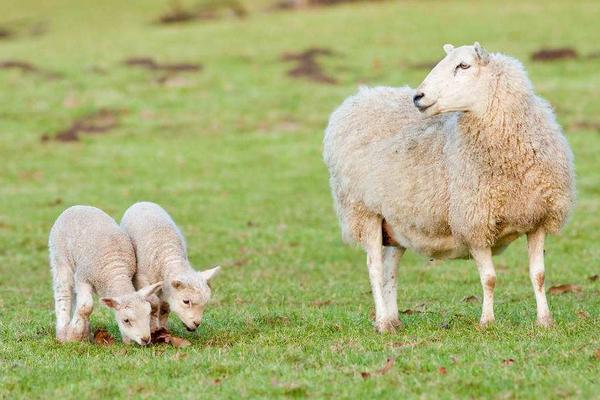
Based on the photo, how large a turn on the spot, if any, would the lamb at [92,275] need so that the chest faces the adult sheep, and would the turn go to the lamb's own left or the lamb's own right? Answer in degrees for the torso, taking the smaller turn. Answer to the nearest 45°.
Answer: approximately 45° to the lamb's own left

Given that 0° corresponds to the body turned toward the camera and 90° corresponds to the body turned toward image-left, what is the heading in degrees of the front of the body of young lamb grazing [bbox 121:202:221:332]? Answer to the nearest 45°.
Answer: approximately 315°

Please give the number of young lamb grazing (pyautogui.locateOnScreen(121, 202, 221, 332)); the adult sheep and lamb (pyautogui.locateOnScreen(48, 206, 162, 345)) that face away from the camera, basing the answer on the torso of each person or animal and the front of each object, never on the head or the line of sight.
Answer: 0

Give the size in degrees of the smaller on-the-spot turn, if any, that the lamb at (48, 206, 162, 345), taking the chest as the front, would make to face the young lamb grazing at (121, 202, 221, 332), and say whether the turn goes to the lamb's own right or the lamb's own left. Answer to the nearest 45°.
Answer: approximately 45° to the lamb's own left

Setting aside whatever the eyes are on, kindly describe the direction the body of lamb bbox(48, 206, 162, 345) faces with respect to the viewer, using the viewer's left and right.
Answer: facing the viewer and to the right of the viewer

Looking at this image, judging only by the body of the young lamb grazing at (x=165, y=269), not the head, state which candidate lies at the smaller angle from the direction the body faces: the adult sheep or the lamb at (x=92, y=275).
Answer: the adult sheep

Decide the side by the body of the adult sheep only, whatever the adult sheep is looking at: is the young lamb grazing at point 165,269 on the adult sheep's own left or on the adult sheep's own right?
on the adult sheep's own right

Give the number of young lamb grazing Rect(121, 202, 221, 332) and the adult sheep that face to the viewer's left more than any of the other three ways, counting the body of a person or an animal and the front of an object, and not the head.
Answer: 0

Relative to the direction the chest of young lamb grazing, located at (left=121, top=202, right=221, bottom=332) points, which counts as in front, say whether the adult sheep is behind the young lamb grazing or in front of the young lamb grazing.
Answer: in front

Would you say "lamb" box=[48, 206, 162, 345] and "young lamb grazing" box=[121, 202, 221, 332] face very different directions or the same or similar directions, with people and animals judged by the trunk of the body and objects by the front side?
same or similar directions

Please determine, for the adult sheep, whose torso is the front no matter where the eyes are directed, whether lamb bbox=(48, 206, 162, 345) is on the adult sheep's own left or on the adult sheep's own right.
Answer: on the adult sheep's own right
